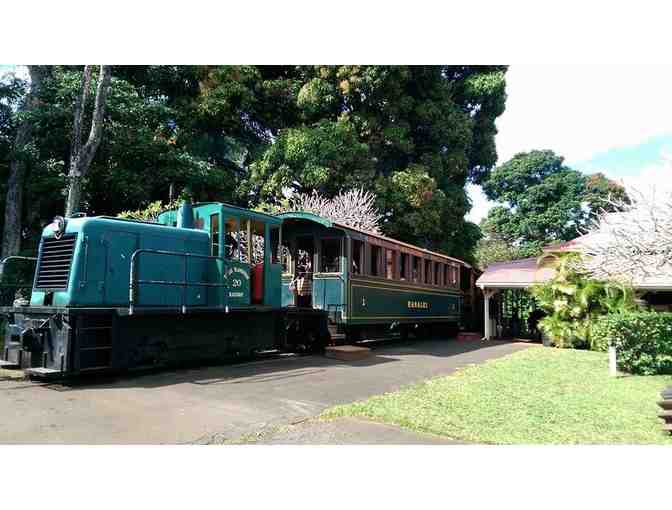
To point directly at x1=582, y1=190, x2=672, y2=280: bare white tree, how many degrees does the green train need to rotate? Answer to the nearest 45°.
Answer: approximately 135° to its left

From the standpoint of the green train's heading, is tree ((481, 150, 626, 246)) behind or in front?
behind

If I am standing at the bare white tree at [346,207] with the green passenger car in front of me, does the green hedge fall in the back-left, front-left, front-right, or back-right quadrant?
front-left

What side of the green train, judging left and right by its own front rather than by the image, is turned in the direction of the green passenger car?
back

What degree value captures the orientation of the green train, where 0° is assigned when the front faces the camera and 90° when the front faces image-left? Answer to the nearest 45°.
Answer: approximately 45°

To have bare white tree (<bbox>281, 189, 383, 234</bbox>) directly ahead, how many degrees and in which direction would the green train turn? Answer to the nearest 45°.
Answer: approximately 180°

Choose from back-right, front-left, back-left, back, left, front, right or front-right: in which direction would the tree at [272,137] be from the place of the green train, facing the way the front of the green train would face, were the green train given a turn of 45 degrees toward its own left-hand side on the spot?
back

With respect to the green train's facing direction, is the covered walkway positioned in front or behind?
behind

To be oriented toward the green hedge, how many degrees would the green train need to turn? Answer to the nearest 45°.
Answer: approximately 135° to its left

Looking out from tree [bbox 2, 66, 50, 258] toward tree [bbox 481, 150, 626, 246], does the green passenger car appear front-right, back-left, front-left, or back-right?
front-right
